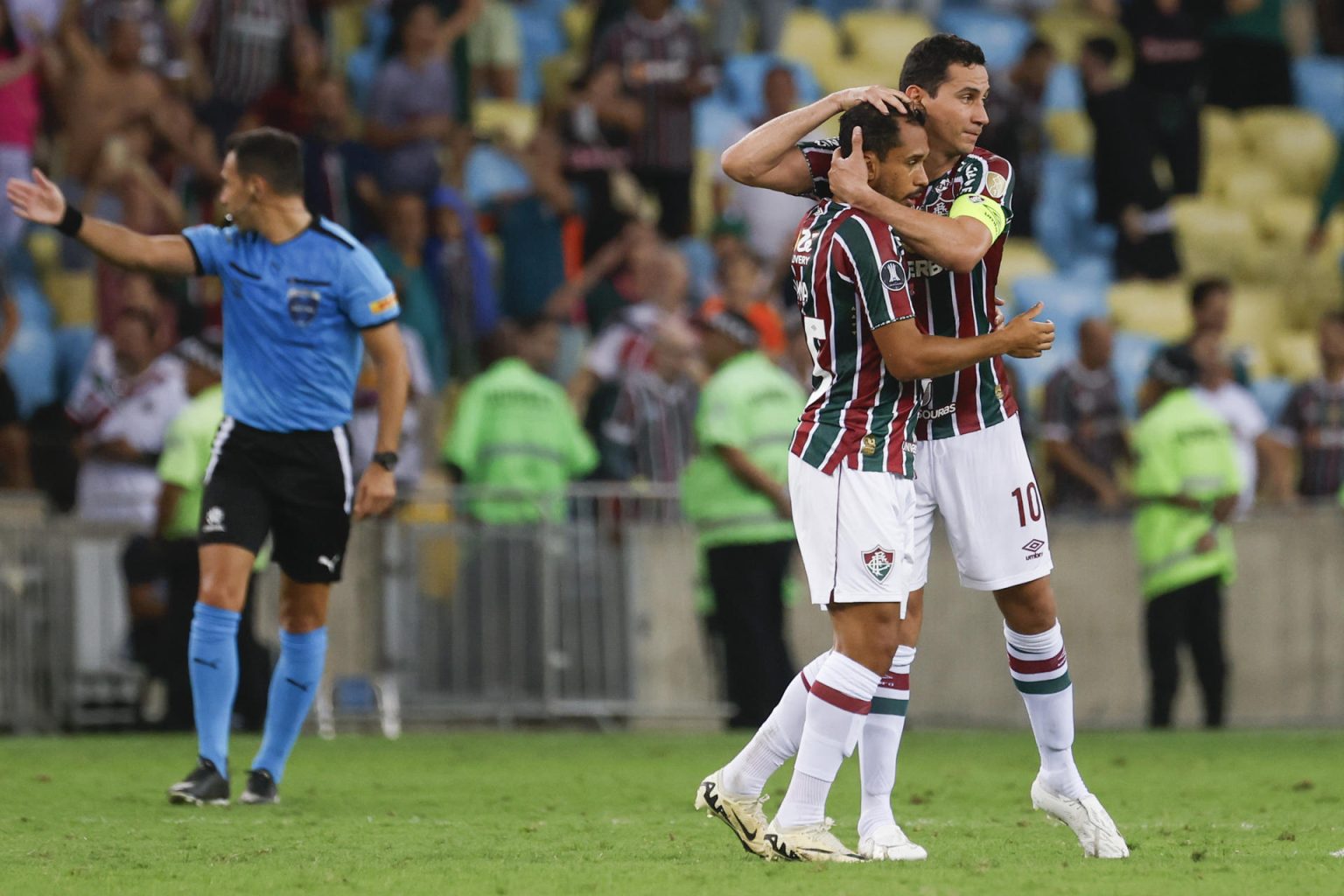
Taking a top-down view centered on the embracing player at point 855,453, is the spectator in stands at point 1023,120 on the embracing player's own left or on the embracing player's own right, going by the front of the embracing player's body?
on the embracing player's own left

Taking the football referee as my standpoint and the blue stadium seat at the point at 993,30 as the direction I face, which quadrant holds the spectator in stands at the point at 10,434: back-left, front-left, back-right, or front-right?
front-left

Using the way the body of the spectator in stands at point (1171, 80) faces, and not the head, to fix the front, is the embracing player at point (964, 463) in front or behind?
in front

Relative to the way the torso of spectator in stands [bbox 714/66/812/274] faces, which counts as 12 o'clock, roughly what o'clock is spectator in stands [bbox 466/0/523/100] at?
spectator in stands [bbox 466/0/523/100] is roughly at 3 o'clock from spectator in stands [bbox 714/66/812/274].

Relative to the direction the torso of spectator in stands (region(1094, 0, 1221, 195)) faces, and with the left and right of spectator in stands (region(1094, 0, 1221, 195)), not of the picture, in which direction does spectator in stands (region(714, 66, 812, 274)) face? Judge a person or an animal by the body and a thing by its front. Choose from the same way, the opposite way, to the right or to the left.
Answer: the same way

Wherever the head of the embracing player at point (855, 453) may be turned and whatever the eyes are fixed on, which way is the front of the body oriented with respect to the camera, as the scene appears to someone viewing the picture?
to the viewer's right

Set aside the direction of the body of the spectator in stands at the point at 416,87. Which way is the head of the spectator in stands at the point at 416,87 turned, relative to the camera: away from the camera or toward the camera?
toward the camera

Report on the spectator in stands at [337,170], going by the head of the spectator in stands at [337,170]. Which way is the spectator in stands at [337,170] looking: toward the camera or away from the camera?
toward the camera

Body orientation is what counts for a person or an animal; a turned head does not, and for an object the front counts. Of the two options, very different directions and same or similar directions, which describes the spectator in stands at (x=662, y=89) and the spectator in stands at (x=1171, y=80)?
same or similar directions

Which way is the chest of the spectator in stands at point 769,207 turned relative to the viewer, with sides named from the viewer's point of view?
facing the viewer

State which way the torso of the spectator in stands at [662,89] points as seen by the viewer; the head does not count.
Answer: toward the camera

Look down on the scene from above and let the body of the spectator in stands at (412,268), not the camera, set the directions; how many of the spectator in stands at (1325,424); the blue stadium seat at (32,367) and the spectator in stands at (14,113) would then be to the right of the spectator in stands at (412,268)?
2

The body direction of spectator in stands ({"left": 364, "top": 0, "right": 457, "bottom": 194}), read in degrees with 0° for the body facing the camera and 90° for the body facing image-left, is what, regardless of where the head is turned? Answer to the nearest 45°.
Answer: approximately 0°

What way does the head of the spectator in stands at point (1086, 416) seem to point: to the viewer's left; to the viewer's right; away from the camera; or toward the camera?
toward the camera

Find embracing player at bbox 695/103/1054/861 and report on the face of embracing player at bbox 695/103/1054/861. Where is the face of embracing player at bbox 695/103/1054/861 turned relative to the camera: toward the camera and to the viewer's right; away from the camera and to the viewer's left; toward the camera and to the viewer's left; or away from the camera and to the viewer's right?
toward the camera and to the viewer's right

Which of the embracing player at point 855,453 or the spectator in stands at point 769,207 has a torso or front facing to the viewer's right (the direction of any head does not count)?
the embracing player

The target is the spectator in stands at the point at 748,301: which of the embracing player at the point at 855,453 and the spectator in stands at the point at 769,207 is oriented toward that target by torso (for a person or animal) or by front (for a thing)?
the spectator in stands at the point at 769,207
